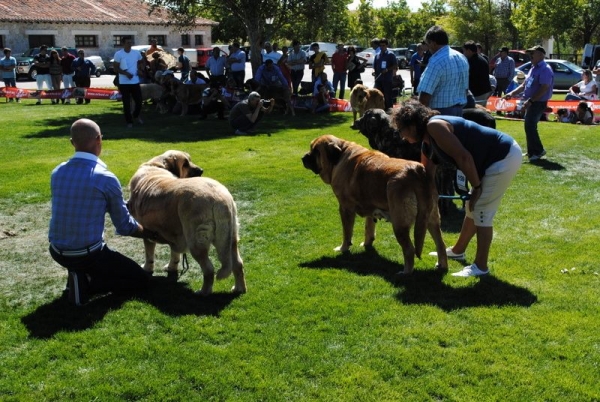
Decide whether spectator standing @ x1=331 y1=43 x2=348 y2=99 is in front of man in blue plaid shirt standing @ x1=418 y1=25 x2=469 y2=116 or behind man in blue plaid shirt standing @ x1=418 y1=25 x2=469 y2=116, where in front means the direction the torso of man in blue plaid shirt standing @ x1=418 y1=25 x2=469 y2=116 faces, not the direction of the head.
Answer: in front

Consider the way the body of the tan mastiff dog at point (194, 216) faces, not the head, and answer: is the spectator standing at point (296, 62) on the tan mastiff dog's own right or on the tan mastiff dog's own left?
on the tan mastiff dog's own right

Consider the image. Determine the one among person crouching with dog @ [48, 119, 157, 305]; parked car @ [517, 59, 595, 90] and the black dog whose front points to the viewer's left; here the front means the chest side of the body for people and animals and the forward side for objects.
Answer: the black dog

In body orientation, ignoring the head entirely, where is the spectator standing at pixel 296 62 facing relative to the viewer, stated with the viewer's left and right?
facing the viewer

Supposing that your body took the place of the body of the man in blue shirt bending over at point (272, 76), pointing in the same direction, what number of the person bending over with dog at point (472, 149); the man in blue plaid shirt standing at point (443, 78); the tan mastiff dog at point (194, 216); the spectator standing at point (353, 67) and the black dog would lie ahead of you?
4

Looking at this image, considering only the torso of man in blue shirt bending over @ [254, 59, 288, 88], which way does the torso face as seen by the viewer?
toward the camera

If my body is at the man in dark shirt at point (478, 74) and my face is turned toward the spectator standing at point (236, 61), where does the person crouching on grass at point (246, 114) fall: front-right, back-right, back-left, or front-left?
front-left

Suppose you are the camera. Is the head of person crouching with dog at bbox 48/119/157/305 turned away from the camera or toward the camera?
away from the camera

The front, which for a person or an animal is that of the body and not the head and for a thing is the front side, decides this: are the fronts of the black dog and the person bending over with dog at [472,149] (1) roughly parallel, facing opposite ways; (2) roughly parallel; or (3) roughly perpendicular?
roughly parallel

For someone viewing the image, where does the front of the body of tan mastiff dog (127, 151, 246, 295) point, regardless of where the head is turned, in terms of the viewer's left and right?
facing away from the viewer and to the left of the viewer

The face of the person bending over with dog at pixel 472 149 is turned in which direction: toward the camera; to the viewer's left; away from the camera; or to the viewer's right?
to the viewer's left
